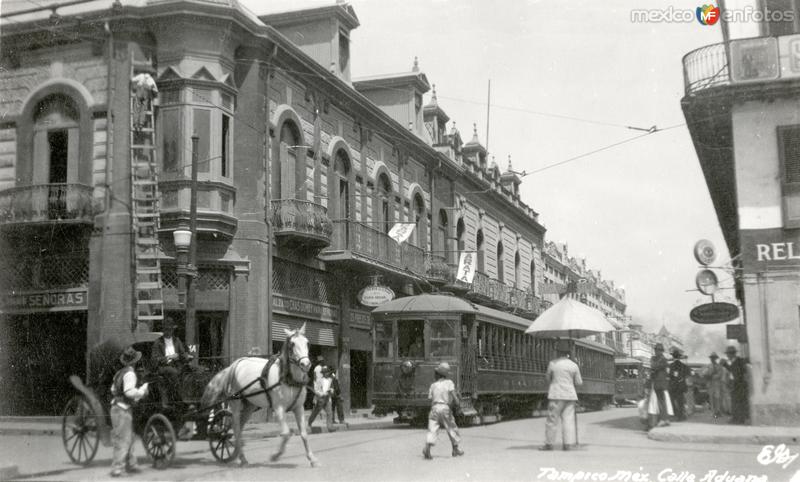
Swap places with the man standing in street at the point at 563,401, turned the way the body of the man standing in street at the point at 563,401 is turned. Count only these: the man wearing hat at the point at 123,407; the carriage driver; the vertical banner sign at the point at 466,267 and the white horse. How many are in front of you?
1

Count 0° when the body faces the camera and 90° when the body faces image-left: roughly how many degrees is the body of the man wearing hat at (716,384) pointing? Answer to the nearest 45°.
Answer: approximately 0°

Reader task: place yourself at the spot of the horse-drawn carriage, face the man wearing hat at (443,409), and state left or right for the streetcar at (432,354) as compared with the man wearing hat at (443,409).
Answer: left

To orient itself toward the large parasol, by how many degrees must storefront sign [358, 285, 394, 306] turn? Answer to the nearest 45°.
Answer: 0° — it already faces it

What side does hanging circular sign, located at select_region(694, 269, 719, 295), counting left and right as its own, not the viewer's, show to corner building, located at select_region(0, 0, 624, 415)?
right

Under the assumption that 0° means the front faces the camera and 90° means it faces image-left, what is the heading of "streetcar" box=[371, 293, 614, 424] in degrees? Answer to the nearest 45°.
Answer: approximately 45°

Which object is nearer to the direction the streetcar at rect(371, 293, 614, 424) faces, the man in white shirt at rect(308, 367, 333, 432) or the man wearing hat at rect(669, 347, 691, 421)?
the man in white shirt

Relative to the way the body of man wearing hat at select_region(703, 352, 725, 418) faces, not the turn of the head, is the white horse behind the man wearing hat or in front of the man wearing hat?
in front

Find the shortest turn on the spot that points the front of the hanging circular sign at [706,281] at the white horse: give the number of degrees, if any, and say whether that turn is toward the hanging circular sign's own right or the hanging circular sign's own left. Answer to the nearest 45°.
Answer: approximately 45° to the hanging circular sign's own right

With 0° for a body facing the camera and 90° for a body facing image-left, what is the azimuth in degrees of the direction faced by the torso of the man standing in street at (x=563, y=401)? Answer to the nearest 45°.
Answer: approximately 180°

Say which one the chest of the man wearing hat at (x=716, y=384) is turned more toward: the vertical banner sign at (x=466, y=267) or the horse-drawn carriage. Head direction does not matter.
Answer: the horse-drawn carriage

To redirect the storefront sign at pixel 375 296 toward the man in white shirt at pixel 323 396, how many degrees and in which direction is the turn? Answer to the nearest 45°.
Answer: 0° — it already faces them
